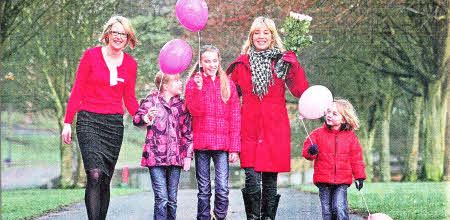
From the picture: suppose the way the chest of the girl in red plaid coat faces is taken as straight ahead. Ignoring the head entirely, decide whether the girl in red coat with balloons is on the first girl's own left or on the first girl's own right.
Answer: on the first girl's own left

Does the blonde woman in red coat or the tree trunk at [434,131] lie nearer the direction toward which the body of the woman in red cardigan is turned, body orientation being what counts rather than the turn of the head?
the blonde woman in red coat

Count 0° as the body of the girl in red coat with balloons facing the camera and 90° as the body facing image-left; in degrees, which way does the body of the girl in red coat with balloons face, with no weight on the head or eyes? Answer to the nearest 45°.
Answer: approximately 0°

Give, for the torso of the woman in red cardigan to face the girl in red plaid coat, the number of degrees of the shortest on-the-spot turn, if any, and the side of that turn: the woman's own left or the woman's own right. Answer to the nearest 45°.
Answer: approximately 90° to the woman's own left

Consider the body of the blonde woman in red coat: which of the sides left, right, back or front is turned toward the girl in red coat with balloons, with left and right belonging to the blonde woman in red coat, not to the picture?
left

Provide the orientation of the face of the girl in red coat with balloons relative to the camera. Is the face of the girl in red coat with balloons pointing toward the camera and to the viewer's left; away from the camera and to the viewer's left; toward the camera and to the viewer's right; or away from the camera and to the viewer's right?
toward the camera and to the viewer's left

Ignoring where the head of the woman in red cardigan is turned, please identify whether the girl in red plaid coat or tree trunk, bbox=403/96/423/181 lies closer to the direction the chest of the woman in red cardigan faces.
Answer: the girl in red plaid coat

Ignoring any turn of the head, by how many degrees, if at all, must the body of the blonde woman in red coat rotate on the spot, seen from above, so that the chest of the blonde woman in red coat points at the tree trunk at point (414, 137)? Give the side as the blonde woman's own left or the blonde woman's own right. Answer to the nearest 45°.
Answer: approximately 180°
